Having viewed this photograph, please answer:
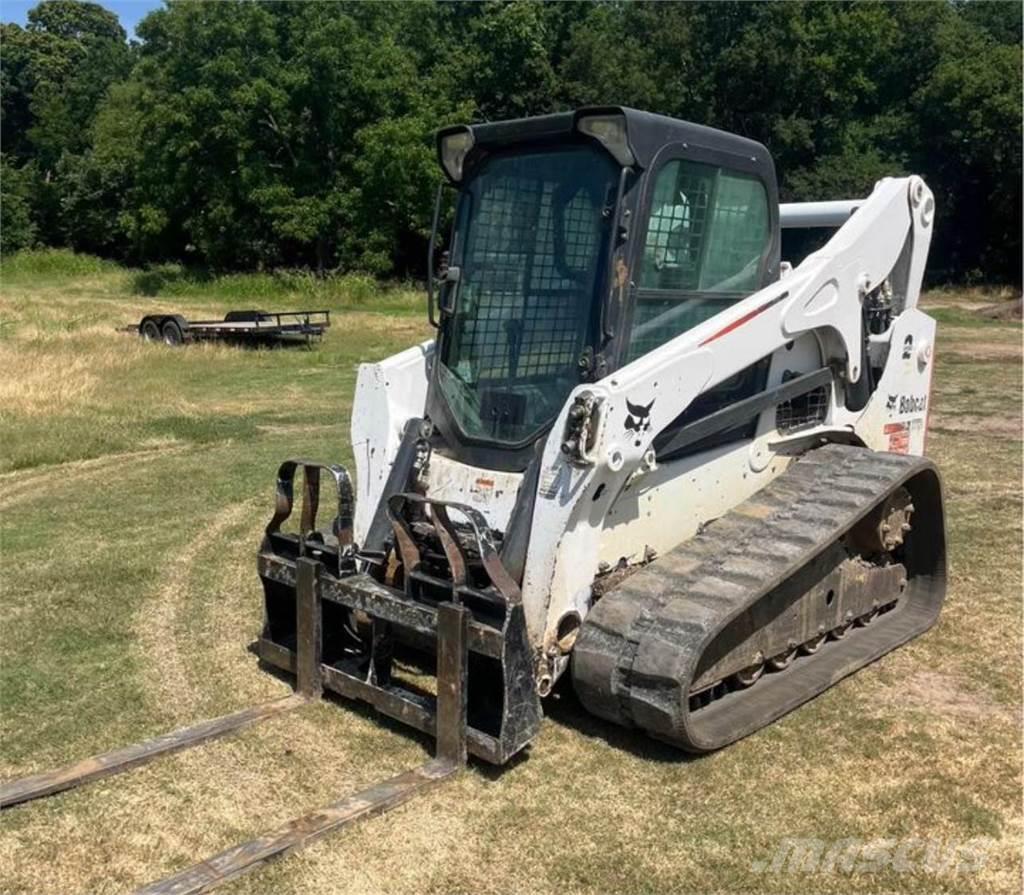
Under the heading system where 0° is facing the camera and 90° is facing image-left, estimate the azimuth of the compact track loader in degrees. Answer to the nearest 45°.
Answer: approximately 45°

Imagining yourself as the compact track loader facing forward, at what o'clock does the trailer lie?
The trailer is roughly at 4 o'clock from the compact track loader.
